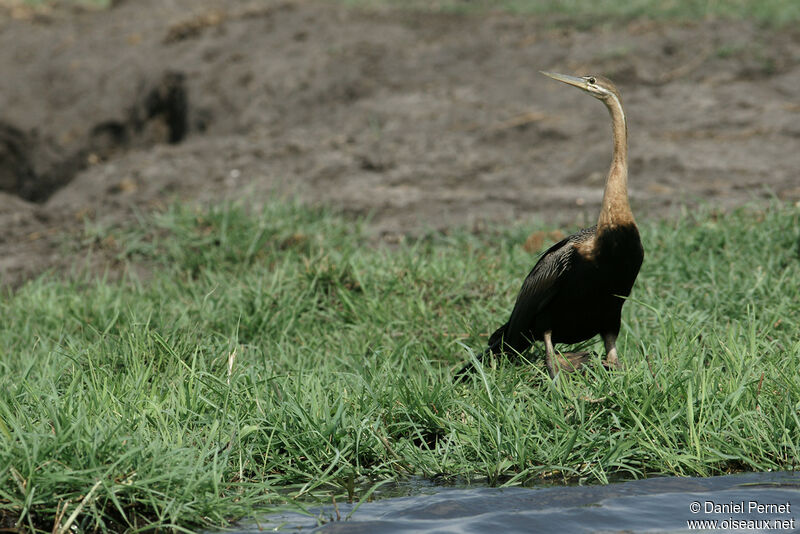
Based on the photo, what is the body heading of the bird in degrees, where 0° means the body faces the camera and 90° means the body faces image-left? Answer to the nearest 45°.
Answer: approximately 315°
